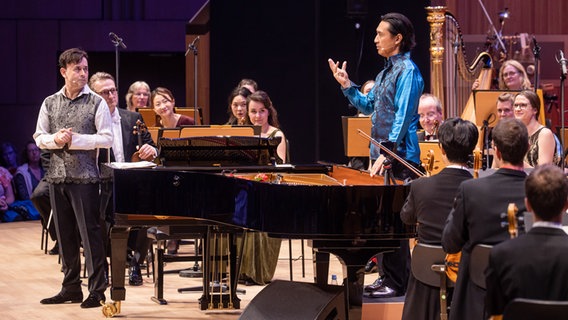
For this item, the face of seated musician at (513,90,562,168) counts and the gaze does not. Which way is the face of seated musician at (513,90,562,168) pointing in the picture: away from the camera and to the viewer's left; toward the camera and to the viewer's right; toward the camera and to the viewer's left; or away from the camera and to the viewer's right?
toward the camera and to the viewer's left

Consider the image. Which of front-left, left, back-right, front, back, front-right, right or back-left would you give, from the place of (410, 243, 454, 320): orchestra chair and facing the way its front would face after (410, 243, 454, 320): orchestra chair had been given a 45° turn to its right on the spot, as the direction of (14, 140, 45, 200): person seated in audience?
front-left

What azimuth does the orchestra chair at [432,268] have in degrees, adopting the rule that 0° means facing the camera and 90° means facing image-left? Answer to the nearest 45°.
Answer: approximately 135°

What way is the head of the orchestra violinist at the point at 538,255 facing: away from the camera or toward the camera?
away from the camera

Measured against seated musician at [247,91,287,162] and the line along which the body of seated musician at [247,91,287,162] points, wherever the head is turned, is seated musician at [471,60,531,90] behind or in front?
behind

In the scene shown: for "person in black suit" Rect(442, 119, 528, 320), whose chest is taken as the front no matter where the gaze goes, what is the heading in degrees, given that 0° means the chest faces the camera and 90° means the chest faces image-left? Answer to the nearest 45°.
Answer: approximately 180°

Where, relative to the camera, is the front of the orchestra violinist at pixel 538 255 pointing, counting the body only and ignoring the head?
away from the camera

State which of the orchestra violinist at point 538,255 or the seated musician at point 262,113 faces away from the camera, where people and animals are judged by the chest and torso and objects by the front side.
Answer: the orchestra violinist

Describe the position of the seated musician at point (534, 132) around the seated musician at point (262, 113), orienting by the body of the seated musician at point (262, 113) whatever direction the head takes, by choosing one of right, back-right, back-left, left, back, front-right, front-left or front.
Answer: left

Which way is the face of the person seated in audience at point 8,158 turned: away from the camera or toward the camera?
toward the camera

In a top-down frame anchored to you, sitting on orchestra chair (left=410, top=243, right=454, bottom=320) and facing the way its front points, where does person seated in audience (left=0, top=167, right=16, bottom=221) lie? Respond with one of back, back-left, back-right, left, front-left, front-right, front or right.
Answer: front

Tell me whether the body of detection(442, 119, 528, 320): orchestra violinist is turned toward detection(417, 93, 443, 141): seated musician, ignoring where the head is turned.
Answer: yes

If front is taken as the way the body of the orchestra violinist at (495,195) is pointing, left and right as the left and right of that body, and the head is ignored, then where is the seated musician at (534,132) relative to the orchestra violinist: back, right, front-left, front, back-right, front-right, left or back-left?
front

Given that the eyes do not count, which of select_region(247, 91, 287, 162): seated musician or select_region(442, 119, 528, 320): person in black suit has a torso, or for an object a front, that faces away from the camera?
the person in black suit

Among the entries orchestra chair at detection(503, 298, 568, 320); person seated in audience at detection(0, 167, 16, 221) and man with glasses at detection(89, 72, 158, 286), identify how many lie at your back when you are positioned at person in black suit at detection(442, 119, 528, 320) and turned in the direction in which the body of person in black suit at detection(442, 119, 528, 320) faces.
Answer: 1

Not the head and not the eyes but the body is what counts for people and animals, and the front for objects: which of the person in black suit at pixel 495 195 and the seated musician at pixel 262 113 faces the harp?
the person in black suit

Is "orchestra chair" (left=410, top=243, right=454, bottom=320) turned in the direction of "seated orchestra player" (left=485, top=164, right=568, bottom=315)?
no

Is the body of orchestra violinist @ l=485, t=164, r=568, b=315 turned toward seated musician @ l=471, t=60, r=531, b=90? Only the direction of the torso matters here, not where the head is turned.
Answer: yes
